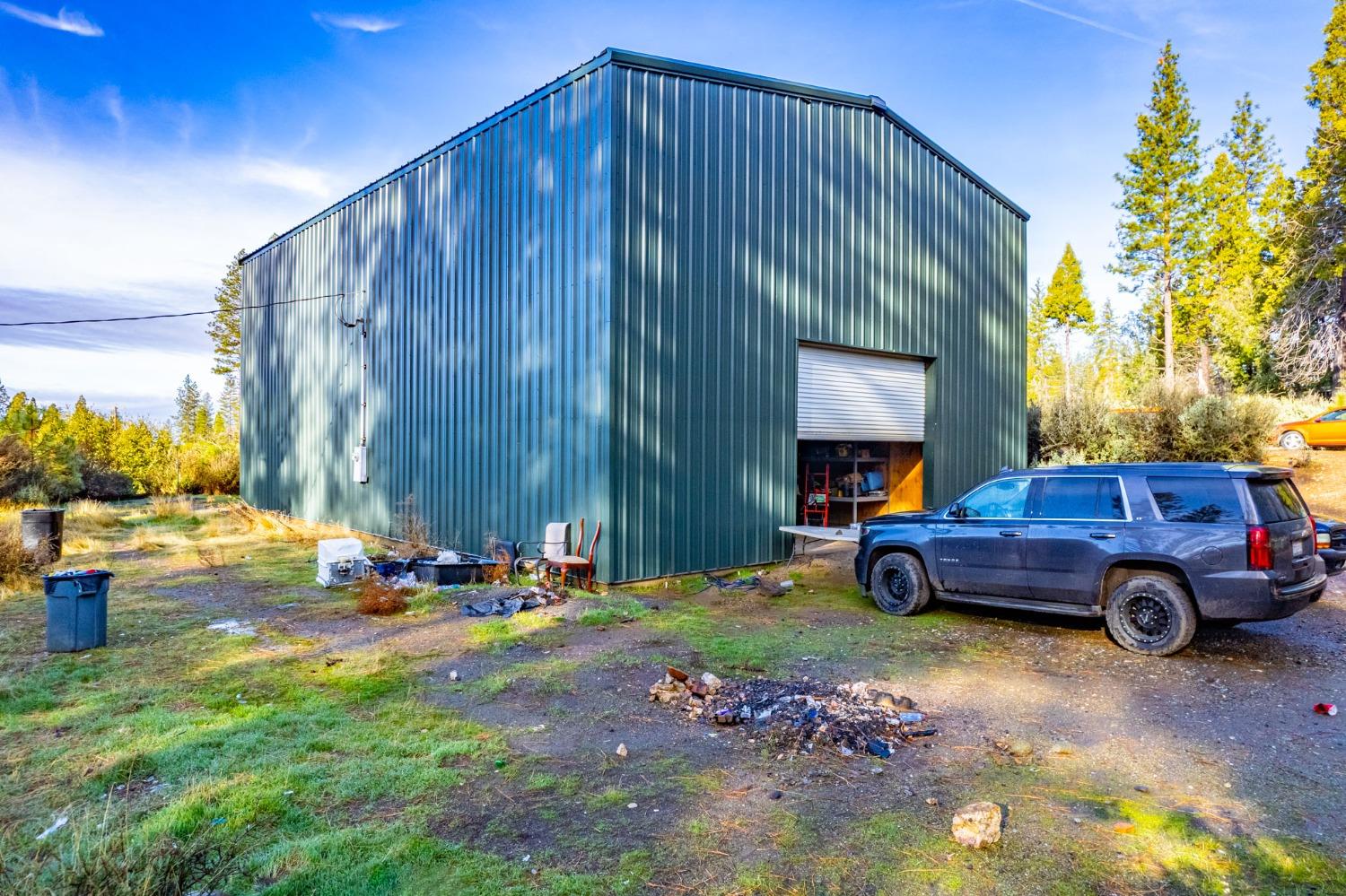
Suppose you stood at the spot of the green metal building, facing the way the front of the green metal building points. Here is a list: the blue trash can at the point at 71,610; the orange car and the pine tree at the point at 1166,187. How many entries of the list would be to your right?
1

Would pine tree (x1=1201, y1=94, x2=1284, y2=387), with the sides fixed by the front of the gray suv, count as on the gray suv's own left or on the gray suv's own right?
on the gray suv's own right

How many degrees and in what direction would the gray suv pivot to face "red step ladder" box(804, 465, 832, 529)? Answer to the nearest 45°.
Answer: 0° — it already faces it

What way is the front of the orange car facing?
to the viewer's left

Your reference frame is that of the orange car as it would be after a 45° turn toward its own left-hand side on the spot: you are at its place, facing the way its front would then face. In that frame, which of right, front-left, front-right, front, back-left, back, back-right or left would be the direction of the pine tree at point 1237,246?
back-right

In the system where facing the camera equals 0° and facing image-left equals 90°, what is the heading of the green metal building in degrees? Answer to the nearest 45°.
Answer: approximately 315°

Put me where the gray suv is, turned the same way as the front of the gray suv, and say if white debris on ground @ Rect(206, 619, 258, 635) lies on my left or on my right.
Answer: on my left

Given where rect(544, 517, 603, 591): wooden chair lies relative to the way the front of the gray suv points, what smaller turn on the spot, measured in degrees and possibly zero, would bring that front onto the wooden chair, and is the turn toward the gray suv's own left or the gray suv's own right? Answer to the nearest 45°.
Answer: approximately 45° to the gray suv's own left

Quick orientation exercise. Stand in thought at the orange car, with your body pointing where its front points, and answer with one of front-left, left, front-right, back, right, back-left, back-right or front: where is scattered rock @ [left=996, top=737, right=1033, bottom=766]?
left

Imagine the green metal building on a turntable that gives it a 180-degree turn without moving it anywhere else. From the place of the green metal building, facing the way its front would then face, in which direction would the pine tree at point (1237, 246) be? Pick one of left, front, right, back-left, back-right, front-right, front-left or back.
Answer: right

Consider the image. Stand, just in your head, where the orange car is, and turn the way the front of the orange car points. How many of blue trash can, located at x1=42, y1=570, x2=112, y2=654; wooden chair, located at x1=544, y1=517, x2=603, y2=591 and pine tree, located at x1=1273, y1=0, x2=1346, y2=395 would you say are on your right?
1

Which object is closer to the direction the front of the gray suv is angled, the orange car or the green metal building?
the green metal building

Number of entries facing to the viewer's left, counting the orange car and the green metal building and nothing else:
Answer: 1

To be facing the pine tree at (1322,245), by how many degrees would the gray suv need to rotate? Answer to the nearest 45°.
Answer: approximately 45° to its right

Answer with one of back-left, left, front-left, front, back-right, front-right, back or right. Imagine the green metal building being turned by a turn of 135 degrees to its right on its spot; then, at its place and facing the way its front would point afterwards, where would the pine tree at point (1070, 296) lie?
back-right

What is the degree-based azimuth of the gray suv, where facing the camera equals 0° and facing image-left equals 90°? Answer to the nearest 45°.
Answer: approximately 135°

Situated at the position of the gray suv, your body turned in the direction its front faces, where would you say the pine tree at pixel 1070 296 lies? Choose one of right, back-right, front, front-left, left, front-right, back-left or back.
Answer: front-right
